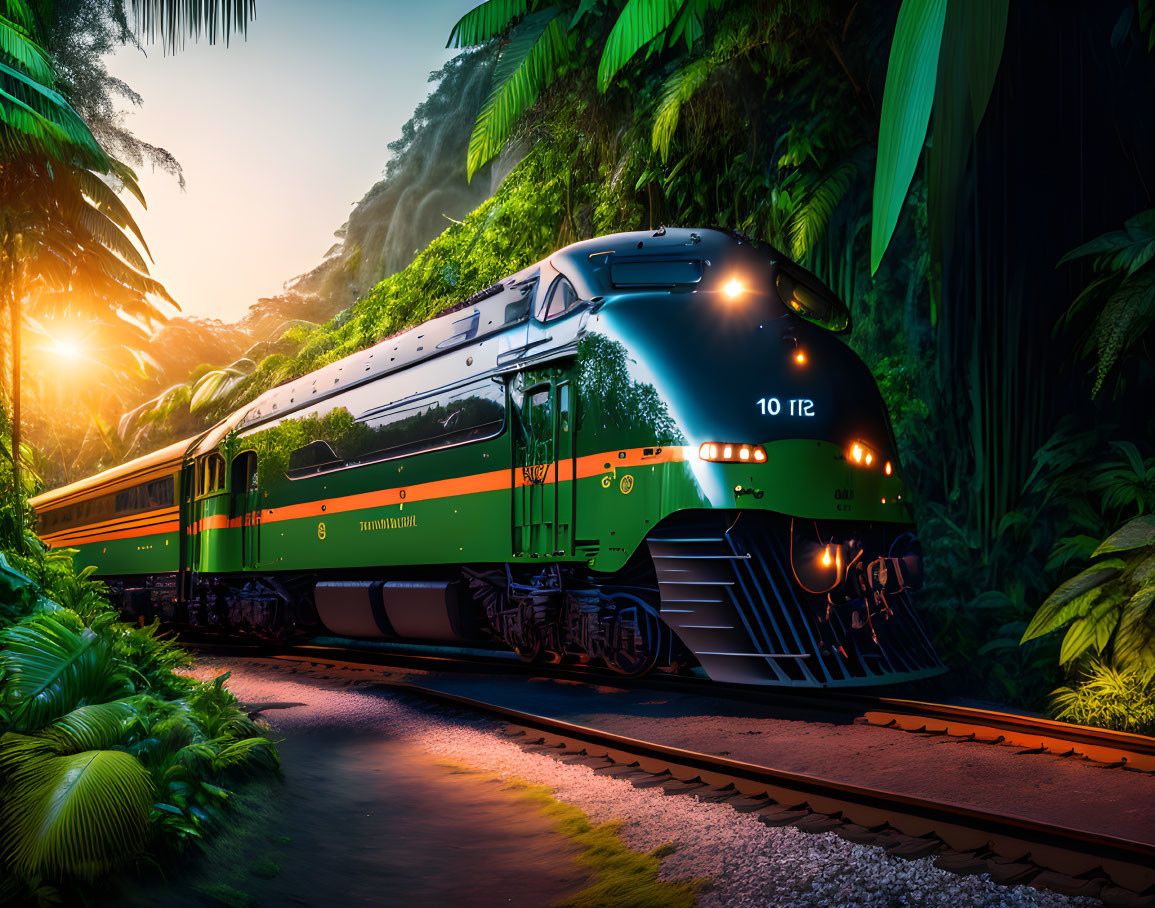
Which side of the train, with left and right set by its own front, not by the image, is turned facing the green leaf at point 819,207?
left

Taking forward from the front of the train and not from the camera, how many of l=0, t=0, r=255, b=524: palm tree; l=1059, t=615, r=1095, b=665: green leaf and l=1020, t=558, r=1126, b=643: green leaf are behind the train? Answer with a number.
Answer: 1

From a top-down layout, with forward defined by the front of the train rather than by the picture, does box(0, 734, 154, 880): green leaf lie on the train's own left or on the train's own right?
on the train's own right

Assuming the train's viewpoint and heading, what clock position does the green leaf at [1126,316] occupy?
The green leaf is roughly at 11 o'clock from the train.

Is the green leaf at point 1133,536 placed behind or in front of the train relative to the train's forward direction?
in front

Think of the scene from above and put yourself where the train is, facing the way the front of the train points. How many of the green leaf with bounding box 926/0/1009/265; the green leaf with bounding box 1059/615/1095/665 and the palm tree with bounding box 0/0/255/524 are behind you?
1

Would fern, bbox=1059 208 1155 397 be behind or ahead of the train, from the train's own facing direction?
ahead

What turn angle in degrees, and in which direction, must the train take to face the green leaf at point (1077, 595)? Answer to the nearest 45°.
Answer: approximately 45° to its left

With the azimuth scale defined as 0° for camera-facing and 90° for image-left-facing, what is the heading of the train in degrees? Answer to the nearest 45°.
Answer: approximately 315°

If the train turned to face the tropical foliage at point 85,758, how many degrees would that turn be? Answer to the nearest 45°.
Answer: approximately 90° to its right
